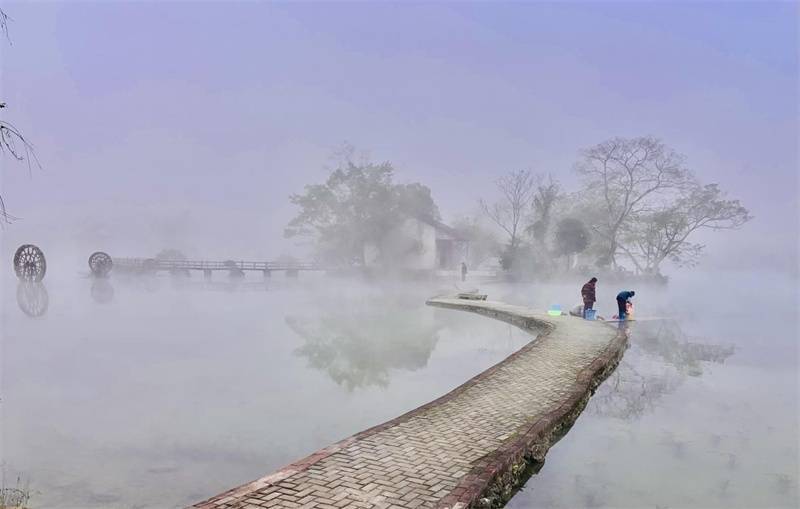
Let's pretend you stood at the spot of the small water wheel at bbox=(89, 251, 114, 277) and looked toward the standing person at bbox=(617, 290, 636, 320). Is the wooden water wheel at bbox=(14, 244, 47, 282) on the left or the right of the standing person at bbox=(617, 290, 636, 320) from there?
right

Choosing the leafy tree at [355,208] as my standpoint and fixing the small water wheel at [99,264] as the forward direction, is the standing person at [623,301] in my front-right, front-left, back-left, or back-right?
back-left

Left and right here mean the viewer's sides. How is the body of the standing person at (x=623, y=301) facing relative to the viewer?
facing to the right of the viewer

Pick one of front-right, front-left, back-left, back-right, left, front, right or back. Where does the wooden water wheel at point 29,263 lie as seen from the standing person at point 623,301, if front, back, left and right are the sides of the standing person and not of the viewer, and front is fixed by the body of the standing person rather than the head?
back

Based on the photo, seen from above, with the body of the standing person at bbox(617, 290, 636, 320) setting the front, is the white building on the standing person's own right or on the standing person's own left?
on the standing person's own left

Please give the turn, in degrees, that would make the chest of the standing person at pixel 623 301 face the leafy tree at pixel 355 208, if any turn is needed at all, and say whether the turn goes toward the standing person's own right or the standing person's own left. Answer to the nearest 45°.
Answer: approximately 135° to the standing person's own left

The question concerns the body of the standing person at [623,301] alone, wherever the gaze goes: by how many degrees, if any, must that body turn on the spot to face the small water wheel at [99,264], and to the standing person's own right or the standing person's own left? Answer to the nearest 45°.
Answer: approximately 180°
